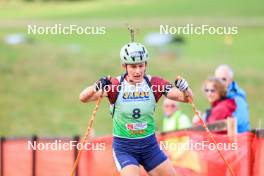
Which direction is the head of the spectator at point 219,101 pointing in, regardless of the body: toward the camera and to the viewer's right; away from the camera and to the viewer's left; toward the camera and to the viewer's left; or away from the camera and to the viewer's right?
toward the camera and to the viewer's left

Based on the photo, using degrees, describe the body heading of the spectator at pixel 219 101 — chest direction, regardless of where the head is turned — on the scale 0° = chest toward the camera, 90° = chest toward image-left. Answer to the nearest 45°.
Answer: approximately 45°

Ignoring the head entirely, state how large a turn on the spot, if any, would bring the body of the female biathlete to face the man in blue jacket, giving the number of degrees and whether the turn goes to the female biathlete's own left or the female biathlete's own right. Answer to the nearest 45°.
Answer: approximately 135° to the female biathlete's own left

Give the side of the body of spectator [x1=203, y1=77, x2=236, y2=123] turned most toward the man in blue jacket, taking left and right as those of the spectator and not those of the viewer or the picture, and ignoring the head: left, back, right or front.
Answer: back

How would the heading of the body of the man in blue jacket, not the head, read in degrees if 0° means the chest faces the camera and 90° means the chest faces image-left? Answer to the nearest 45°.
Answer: approximately 45°

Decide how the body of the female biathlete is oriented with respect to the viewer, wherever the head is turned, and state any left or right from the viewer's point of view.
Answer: facing the viewer

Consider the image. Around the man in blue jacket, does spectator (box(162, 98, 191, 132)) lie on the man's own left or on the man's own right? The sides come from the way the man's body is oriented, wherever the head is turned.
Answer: on the man's own right

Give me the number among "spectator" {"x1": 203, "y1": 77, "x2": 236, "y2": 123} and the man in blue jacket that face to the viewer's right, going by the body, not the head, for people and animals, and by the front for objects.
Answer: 0

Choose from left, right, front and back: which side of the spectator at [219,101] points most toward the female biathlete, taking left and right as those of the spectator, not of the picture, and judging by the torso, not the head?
front
